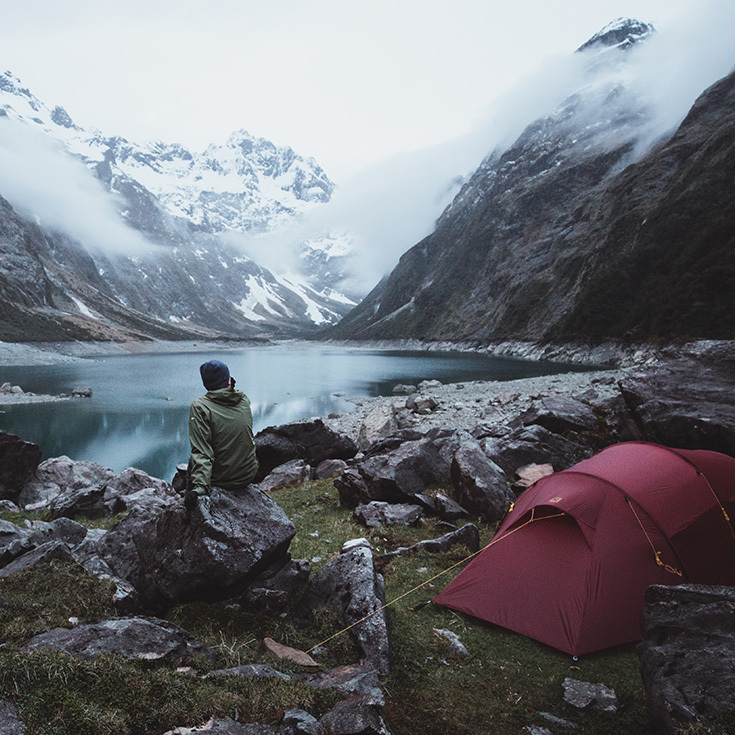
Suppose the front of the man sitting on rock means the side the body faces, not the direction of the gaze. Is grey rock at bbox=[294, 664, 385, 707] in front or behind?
behind

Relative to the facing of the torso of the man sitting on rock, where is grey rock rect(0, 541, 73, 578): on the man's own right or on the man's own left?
on the man's own left

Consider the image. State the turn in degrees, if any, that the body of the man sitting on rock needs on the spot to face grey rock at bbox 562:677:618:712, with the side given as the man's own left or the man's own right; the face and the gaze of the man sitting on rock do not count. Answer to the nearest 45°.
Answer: approximately 135° to the man's own right

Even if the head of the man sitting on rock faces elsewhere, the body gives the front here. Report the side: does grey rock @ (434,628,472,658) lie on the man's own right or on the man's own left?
on the man's own right

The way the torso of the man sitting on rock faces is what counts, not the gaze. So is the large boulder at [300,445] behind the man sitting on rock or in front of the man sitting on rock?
in front

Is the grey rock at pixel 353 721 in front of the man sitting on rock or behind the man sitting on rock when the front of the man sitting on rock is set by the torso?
behind

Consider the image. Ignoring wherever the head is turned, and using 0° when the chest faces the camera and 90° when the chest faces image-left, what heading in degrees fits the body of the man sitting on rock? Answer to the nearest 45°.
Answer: approximately 180°

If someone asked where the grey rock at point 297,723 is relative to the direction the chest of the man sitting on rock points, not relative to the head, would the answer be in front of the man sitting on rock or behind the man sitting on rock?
behind

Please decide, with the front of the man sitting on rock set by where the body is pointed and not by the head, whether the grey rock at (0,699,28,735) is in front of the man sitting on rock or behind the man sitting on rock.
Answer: behind

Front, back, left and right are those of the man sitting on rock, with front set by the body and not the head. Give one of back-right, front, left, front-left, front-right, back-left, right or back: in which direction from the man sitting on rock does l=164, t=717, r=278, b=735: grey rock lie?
back

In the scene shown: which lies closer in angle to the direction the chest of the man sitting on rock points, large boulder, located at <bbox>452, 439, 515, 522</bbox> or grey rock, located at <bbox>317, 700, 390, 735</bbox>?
the large boulder
